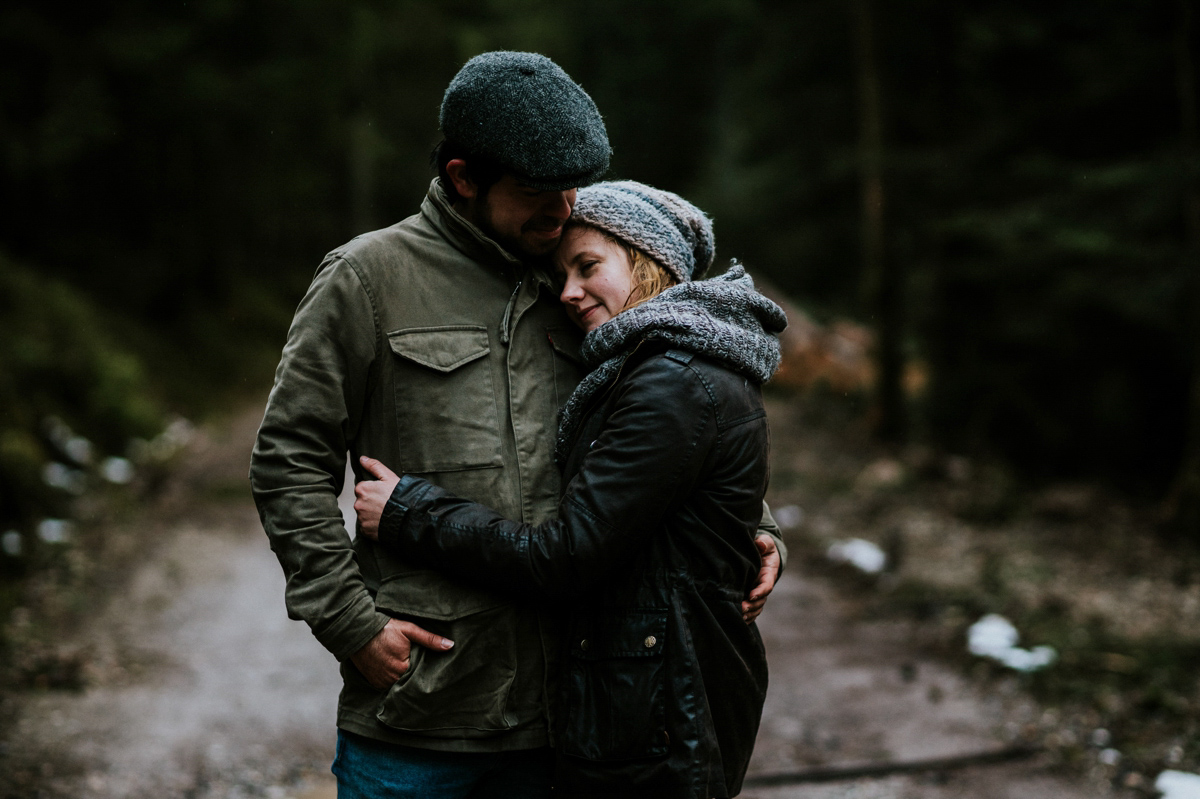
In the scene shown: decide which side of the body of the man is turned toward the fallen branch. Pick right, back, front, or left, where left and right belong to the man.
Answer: left

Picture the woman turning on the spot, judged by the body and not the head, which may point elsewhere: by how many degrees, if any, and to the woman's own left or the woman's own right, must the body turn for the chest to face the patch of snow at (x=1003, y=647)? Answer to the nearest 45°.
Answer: approximately 135° to the woman's own right

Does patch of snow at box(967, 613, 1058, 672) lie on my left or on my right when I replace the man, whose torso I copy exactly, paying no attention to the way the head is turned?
on my left

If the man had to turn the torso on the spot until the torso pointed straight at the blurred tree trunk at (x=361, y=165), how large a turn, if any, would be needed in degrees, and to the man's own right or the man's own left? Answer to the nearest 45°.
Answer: approximately 135° to the man's own left

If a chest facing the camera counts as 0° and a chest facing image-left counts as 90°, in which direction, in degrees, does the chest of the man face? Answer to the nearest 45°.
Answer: approximately 315°

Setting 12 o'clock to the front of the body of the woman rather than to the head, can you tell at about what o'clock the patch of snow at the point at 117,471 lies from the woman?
The patch of snow is roughly at 2 o'clock from the woman.

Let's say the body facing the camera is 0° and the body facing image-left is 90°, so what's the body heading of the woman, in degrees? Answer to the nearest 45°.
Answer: approximately 90°

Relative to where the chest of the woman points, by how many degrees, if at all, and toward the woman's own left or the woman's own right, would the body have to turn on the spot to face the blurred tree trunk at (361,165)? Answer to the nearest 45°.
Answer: approximately 90° to the woman's own right
